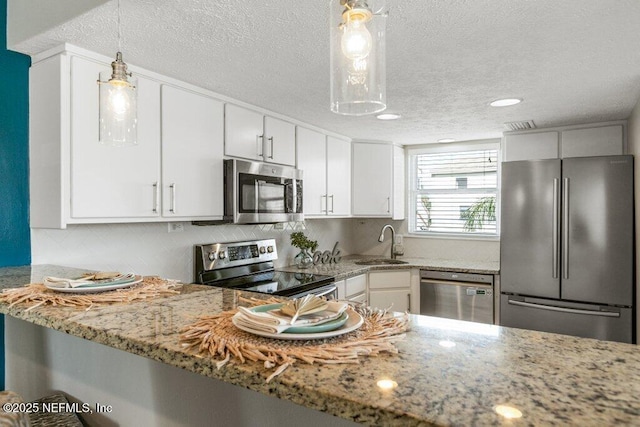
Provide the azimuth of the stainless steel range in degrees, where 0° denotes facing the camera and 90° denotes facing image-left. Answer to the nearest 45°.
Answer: approximately 315°

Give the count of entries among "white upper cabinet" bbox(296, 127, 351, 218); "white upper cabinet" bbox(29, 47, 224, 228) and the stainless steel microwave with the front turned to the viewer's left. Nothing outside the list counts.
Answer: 0

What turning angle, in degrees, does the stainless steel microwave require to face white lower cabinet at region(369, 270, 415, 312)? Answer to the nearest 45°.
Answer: approximately 90° to its left

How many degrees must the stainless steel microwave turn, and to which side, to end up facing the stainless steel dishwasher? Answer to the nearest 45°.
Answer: approximately 45° to its left

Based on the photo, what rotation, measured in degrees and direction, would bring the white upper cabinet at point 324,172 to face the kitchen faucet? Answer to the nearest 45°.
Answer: approximately 90° to its left

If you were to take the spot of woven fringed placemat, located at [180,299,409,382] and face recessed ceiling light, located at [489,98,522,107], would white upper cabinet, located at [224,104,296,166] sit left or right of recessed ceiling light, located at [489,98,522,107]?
left

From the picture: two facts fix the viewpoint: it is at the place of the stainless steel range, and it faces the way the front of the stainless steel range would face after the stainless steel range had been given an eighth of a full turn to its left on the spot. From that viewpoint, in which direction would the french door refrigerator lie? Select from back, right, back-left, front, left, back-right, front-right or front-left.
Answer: front

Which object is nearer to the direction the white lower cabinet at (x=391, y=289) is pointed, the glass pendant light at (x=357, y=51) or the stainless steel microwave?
the glass pendant light

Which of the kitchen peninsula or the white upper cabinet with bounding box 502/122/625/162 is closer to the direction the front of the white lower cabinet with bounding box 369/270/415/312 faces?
the kitchen peninsula

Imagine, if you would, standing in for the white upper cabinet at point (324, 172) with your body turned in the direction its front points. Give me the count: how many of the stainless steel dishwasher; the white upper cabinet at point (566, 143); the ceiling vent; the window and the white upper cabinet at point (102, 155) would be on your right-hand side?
1

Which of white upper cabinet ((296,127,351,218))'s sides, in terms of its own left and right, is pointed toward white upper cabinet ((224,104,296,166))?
right

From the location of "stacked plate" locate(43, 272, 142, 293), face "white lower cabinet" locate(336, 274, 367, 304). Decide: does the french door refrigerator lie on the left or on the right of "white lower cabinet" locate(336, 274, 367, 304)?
right

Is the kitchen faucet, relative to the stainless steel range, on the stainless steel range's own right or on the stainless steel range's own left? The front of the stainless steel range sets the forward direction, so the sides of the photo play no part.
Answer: on the stainless steel range's own left

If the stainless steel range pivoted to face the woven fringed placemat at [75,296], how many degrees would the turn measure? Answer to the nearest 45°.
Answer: approximately 45° to its right

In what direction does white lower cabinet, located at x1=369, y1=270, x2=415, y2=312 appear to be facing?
toward the camera

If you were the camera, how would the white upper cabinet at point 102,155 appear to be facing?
facing the viewer and to the right of the viewer
